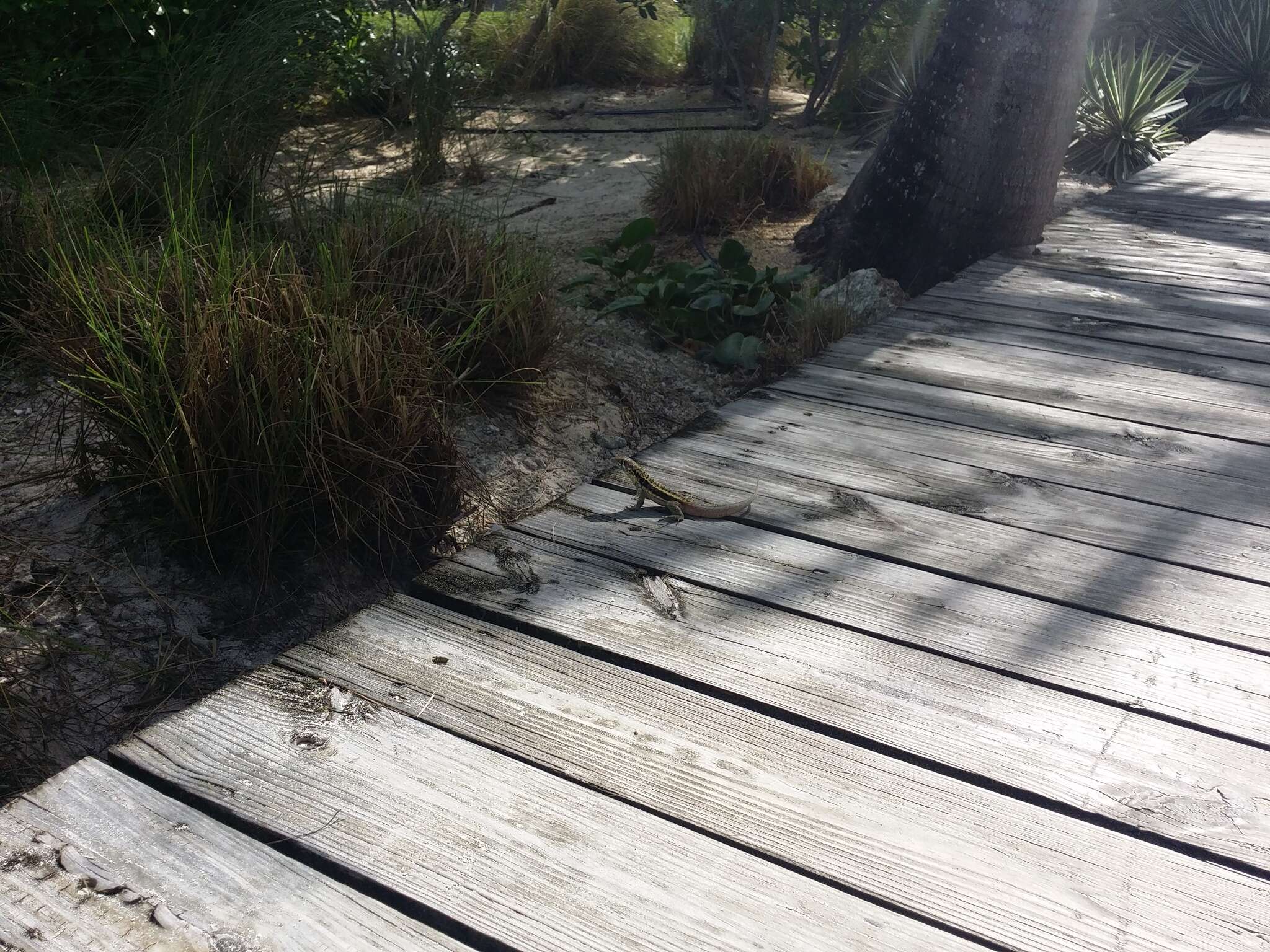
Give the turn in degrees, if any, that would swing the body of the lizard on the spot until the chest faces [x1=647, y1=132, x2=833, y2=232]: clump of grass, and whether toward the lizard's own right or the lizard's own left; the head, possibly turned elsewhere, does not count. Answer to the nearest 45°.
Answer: approximately 90° to the lizard's own right

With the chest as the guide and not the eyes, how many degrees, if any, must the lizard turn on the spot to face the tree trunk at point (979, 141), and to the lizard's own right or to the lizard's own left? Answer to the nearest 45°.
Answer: approximately 135° to the lizard's own right

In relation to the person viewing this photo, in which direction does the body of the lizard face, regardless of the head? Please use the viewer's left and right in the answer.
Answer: facing to the left of the viewer

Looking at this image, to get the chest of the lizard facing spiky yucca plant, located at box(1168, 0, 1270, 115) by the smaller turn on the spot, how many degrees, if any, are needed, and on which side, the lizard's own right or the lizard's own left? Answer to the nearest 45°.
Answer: approximately 135° to the lizard's own right

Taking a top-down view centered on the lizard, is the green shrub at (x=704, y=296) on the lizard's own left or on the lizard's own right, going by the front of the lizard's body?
on the lizard's own right

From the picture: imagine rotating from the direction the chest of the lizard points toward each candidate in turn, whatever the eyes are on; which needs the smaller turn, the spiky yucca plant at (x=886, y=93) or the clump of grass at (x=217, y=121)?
the clump of grass

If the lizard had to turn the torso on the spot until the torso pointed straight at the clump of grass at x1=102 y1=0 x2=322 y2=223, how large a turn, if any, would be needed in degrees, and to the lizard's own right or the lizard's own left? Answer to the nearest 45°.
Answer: approximately 45° to the lizard's own right

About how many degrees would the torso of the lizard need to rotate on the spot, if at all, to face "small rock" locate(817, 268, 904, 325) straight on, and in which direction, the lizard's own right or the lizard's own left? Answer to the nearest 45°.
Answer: approximately 90° to the lizard's own right

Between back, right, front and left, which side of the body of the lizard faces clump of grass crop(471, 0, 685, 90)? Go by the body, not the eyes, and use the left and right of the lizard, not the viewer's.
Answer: right

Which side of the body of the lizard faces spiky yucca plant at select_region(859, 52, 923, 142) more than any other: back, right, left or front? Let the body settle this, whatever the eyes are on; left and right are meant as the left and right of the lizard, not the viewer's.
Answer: right

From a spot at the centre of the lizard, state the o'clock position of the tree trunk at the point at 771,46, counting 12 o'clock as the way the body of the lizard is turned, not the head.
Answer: The tree trunk is roughly at 3 o'clock from the lizard.
